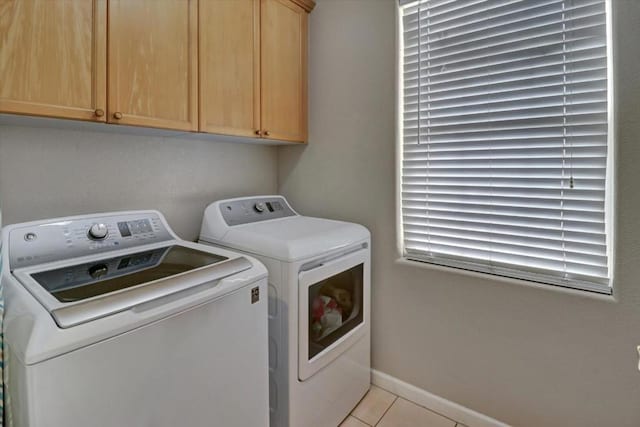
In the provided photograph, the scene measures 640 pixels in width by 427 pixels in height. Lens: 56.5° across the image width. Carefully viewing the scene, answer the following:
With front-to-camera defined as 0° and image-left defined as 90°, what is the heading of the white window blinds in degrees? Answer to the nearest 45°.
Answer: approximately 45°

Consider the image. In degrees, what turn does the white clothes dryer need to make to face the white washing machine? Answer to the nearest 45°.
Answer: approximately 90° to its right

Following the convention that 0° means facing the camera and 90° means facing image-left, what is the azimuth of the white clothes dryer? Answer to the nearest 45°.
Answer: approximately 315°
